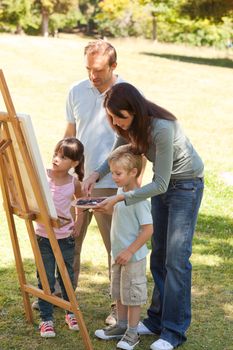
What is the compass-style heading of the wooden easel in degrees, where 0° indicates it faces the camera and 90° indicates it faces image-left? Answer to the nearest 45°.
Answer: approximately 225°

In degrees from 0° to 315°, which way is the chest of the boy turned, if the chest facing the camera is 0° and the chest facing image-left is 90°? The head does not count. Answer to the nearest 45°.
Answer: approximately 45°

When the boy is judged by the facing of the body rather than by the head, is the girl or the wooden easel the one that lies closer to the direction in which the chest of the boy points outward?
the wooden easel

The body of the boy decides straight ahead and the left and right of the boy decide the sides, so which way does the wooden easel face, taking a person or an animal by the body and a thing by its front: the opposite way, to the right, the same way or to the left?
the opposite way

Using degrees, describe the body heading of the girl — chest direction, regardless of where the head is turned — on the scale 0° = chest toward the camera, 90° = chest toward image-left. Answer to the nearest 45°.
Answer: approximately 45°

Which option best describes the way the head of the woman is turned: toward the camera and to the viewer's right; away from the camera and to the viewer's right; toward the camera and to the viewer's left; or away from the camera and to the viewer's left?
toward the camera and to the viewer's left

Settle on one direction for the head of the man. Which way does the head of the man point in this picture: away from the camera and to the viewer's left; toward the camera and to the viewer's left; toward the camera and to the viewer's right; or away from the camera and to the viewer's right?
toward the camera and to the viewer's left

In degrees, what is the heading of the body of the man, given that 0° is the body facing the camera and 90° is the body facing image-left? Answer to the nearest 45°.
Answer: approximately 45°

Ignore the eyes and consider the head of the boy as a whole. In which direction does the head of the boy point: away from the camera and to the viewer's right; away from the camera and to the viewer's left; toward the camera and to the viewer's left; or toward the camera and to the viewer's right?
toward the camera and to the viewer's left

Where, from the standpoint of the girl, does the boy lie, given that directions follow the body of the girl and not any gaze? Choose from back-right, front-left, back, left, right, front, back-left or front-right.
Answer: left
